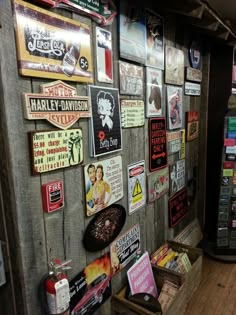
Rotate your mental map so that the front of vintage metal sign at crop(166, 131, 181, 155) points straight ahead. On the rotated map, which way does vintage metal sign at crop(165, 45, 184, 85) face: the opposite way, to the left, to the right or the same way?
the same way

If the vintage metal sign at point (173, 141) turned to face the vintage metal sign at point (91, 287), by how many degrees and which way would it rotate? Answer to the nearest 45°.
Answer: approximately 90° to its right

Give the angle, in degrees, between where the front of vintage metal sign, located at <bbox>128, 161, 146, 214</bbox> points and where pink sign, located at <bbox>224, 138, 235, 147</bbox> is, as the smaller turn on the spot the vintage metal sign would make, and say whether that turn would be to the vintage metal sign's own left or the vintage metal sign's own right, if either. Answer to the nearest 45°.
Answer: approximately 90° to the vintage metal sign's own left

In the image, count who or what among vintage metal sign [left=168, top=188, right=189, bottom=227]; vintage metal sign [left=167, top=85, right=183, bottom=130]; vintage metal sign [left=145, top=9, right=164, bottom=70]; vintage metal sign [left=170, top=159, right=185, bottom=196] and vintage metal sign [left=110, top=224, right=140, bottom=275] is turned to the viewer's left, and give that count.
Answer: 0

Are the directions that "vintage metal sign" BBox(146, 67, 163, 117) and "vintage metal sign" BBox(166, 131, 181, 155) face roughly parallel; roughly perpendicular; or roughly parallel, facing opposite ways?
roughly parallel

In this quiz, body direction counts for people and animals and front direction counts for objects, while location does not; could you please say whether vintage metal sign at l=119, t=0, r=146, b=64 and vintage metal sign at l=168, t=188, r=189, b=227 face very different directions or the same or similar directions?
same or similar directions

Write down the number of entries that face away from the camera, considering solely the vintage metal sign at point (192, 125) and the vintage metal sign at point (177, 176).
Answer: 0

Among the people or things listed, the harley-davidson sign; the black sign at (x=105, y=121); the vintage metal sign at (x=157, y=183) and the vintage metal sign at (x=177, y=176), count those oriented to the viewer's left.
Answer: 0

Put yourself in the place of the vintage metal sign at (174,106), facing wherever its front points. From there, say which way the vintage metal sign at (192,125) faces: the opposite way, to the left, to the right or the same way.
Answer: the same way

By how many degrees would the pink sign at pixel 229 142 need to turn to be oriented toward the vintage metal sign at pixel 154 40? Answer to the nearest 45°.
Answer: approximately 45° to its right

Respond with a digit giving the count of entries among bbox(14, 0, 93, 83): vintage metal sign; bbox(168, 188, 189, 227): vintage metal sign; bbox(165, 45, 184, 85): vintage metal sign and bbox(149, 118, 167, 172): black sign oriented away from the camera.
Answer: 0

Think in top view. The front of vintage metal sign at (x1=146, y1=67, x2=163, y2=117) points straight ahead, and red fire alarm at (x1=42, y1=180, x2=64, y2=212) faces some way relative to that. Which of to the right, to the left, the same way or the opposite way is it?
the same way

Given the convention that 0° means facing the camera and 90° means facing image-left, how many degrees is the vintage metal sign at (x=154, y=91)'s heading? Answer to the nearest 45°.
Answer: approximately 315°

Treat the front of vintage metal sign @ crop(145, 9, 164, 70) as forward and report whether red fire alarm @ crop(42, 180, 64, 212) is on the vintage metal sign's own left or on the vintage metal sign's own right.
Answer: on the vintage metal sign's own right

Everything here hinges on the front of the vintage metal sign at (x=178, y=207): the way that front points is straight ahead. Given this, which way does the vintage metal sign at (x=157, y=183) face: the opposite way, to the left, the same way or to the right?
the same way

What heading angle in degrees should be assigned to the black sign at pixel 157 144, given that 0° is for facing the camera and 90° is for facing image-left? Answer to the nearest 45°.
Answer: approximately 315°

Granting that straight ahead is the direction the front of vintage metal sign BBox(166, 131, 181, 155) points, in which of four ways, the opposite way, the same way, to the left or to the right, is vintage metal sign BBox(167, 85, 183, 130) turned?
the same way

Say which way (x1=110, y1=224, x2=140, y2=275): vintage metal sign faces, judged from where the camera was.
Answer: facing the viewer and to the right of the viewer
